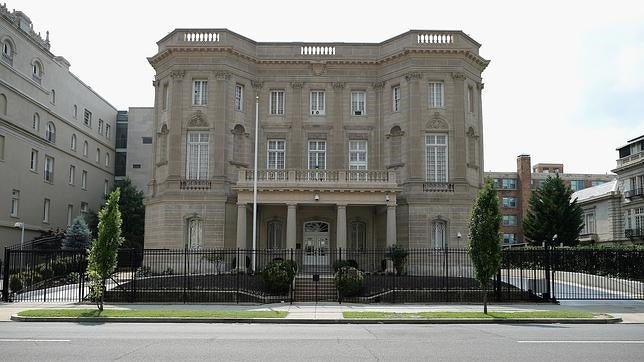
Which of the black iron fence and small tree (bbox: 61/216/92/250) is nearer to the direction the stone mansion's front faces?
the black iron fence

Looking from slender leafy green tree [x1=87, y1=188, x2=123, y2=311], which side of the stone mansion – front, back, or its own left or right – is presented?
front

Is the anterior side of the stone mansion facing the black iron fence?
yes

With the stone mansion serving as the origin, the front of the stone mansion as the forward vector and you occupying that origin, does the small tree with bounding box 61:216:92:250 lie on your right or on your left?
on your right

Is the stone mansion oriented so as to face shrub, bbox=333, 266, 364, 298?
yes

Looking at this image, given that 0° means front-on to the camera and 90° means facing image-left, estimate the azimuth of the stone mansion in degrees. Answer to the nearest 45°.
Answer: approximately 0°

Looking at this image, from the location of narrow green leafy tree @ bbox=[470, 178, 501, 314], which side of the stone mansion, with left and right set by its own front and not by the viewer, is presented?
front
